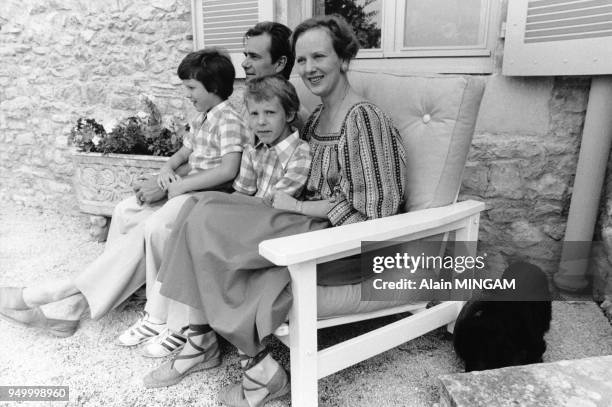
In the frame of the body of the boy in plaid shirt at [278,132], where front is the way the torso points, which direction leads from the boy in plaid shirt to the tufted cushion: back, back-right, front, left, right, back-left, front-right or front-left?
back-left

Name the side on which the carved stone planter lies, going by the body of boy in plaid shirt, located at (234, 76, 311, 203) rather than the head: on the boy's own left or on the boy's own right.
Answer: on the boy's own right

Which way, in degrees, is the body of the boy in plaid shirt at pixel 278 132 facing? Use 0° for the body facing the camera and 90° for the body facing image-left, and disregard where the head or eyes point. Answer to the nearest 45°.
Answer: approximately 45°

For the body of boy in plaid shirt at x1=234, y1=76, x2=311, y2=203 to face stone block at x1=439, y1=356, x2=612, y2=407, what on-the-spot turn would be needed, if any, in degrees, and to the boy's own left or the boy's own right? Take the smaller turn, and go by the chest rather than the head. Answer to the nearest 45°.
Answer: approximately 90° to the boy's own left

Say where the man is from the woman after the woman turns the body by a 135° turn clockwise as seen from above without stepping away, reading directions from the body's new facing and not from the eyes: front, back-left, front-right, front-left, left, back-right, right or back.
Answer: front

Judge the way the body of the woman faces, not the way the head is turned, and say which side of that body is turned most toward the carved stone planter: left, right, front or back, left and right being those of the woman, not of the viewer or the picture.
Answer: right

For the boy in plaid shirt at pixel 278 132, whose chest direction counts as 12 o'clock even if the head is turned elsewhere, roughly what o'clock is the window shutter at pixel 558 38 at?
The window shutter is roughly at 7 o'clock from the boy in plaid shirt.

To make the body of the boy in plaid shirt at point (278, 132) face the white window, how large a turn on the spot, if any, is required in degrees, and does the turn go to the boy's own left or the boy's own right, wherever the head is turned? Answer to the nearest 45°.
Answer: approximately 180°

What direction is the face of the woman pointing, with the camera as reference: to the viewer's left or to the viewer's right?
to the viewer's left
